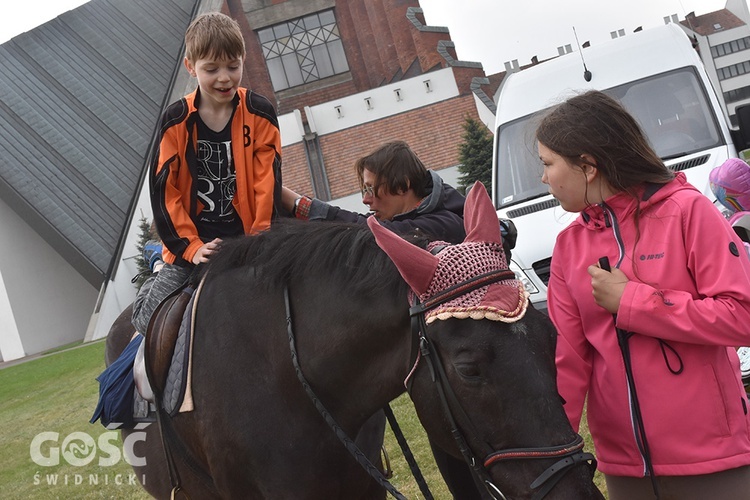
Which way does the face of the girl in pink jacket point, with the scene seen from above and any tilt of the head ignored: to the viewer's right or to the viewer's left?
to the viewer's left

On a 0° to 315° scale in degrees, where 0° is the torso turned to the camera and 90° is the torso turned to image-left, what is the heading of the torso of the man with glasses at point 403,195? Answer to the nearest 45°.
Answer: approximately 90°

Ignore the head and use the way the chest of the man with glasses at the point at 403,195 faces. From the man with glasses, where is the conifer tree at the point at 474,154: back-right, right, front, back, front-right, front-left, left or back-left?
right

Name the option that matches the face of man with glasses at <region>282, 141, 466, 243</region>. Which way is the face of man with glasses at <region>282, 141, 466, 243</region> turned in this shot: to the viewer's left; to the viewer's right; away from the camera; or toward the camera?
to the viewer's left

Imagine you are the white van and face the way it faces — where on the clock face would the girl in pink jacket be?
The girl in pink jacket is roughly at 12 o'clock from the white van.

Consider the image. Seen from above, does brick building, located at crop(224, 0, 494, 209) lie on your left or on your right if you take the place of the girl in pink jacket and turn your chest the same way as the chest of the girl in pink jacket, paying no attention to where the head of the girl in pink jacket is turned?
on your right

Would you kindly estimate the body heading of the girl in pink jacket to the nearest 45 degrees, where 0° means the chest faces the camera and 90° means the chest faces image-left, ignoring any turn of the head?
approximately 45°

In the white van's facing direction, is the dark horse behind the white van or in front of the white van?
in front

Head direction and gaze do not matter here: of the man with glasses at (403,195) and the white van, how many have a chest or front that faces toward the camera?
1

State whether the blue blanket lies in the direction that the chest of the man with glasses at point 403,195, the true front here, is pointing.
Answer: yes

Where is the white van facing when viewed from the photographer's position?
facing the viewer

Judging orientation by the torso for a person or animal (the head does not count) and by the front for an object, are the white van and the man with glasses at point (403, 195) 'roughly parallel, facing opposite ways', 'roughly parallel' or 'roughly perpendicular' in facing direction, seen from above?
roughly perpendicular

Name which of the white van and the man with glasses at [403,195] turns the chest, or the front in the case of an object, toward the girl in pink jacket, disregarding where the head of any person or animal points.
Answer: the white van

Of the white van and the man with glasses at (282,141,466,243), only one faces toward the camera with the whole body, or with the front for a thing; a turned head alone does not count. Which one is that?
the white van
